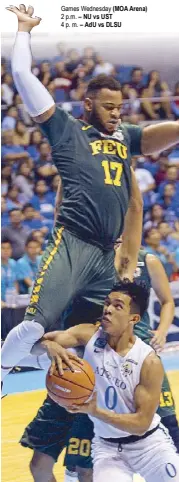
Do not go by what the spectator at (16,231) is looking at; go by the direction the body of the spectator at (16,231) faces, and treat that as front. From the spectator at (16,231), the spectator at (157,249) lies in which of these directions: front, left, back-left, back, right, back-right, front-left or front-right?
left

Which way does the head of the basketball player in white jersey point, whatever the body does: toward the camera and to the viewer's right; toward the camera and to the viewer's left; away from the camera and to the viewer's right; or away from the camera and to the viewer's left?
toward the camera and to the viewer's left

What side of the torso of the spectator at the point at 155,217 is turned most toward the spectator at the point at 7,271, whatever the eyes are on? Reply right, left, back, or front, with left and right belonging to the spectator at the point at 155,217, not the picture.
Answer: right

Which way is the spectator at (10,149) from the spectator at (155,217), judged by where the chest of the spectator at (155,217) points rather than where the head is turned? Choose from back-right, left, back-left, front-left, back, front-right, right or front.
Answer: right

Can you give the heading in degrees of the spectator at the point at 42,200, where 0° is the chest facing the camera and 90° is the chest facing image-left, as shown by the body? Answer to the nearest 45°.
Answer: approximately 0°

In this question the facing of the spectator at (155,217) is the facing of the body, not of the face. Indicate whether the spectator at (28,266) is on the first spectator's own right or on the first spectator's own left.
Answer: on the first spectator's own right

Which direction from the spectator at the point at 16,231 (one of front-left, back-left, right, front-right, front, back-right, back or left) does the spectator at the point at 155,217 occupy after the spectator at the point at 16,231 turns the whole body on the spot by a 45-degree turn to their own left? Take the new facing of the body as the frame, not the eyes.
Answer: front-left
